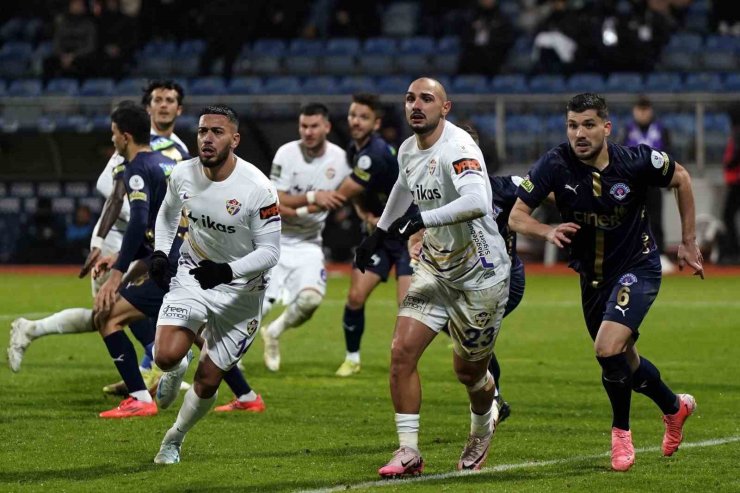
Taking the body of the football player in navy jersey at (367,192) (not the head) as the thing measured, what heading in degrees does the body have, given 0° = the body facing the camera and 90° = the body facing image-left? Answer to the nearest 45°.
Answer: approximately 45°

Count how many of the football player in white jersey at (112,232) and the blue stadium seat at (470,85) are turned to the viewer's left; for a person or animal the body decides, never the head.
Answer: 0

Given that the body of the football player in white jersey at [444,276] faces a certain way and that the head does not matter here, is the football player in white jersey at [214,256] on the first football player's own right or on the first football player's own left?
on the first football player's own right

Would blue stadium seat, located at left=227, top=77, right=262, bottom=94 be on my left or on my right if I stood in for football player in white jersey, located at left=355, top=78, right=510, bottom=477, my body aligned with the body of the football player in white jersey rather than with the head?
on my right

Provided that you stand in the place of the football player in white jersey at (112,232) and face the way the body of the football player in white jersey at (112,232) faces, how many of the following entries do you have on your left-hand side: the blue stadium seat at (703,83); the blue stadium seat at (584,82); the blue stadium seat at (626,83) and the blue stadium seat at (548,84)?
4

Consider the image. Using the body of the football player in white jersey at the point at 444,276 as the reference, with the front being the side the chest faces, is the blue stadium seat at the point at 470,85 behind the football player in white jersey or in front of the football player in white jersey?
behind

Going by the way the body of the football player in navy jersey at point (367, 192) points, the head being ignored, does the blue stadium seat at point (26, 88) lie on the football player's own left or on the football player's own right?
on the football player's own right

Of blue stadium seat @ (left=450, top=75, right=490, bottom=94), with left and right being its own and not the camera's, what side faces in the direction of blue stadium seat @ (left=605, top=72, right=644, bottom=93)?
left

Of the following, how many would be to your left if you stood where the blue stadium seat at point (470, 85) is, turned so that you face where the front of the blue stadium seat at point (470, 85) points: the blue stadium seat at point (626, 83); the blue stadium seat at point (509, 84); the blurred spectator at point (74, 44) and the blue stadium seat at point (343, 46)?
2

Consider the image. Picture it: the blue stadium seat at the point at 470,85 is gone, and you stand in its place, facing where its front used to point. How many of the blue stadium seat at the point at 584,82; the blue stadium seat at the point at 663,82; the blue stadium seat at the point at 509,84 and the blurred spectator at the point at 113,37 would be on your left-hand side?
3

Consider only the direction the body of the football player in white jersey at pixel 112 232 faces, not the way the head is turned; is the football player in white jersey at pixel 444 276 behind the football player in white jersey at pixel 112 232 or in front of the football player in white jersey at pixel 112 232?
in front

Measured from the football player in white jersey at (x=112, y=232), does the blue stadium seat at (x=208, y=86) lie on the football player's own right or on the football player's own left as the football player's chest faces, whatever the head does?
on the football player's own left

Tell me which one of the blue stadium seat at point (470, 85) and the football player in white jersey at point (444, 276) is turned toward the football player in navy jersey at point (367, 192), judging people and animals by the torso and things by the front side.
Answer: the blue stadium seat

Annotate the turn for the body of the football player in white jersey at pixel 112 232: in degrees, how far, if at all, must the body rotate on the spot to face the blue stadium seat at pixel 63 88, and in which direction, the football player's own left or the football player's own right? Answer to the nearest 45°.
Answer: approximately 135° to the football player's own left

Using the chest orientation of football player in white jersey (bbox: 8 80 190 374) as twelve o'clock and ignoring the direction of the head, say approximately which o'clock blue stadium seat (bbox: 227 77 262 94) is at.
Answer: The blue stadium seat is roughly at 8 o'clock from the football player in white jersey.
